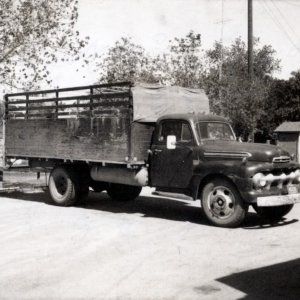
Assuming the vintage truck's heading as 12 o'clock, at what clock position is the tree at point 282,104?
The tree is roughly at 8 o'clock from the vintage truck.

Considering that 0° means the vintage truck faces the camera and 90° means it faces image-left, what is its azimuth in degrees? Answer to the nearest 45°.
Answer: approximately 315°
